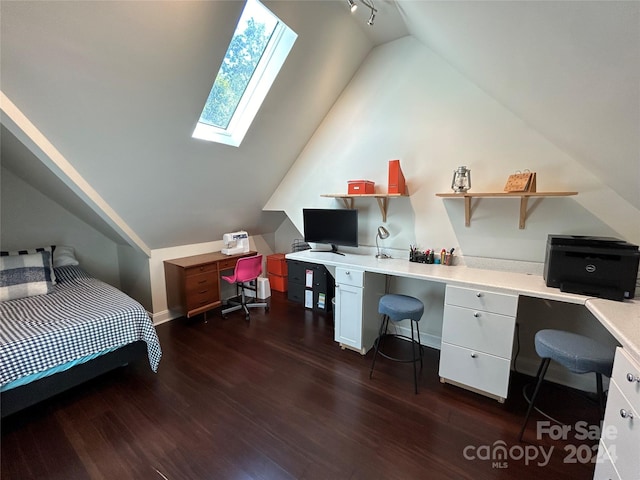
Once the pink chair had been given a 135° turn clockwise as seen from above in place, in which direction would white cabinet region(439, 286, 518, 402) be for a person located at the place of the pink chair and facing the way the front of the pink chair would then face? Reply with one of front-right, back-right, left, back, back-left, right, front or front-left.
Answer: front-right

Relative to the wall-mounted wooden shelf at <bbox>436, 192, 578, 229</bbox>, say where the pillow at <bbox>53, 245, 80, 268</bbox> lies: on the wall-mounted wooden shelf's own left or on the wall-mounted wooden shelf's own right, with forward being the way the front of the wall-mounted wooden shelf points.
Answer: on the wall-mounted wooden shelf's own right

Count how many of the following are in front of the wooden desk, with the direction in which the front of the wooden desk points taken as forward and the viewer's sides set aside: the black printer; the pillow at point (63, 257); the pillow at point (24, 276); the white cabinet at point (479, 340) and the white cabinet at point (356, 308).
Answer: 3

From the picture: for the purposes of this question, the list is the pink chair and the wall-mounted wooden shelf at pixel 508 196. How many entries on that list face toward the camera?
1

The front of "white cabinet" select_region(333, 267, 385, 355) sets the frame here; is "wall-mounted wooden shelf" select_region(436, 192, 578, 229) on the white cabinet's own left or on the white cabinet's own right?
on the white cabinet's own left

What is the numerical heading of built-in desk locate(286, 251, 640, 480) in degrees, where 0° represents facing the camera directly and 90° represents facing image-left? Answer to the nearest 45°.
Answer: approximately 45°

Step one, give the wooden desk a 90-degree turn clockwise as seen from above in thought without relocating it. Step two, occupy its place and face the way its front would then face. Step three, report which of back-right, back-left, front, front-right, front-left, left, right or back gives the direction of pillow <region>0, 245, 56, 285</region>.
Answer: front-right
